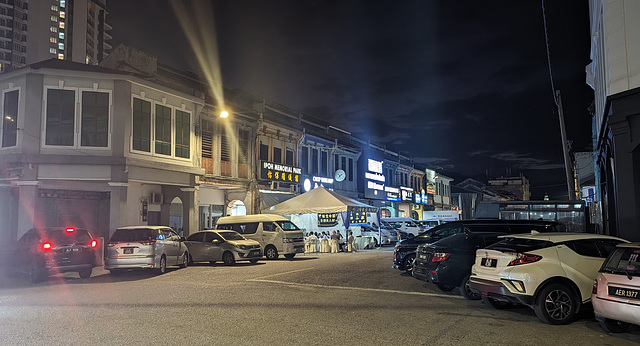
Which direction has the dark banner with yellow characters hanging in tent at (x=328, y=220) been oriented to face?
toward the camera

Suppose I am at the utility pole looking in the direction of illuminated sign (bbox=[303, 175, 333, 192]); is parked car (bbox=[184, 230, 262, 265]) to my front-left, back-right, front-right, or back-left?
front-left

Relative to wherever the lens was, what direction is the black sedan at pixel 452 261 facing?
facing away from the viewer and to the right of the viewer

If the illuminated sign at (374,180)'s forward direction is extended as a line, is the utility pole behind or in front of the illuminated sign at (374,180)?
in front

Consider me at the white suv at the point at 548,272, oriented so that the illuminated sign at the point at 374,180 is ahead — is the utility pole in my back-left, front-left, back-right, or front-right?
front-right

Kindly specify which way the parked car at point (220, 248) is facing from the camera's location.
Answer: facing the viewer and to the right of the viewer

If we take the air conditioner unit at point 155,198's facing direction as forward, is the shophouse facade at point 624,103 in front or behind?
in front

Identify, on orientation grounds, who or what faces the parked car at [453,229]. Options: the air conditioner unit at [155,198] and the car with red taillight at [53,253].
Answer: the air conditioner unit

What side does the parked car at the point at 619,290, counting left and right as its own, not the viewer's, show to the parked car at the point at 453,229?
left

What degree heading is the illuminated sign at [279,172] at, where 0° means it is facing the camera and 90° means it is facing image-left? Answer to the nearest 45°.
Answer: approximately 315°

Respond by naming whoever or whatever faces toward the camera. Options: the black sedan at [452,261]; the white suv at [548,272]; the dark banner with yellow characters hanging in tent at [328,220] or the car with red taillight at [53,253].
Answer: the dark banner with yellow characters hanging in tent

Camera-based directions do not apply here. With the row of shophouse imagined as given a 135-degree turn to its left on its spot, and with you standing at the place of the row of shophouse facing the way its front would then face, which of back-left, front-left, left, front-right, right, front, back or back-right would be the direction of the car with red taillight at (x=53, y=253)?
back

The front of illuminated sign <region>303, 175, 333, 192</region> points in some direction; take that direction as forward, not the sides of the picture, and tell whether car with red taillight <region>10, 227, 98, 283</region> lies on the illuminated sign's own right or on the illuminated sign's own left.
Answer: on the illuminated sign's own right

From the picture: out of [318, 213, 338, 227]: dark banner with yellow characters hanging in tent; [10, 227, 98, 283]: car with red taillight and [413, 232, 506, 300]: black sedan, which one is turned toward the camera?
the dark banner with yellow characters hanging in tent

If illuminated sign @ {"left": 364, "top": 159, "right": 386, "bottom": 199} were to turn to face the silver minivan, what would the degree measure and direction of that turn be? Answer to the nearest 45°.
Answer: approximately 45° to its right

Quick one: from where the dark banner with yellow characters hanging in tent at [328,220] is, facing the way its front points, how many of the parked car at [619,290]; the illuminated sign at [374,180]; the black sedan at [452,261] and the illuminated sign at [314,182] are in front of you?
2
